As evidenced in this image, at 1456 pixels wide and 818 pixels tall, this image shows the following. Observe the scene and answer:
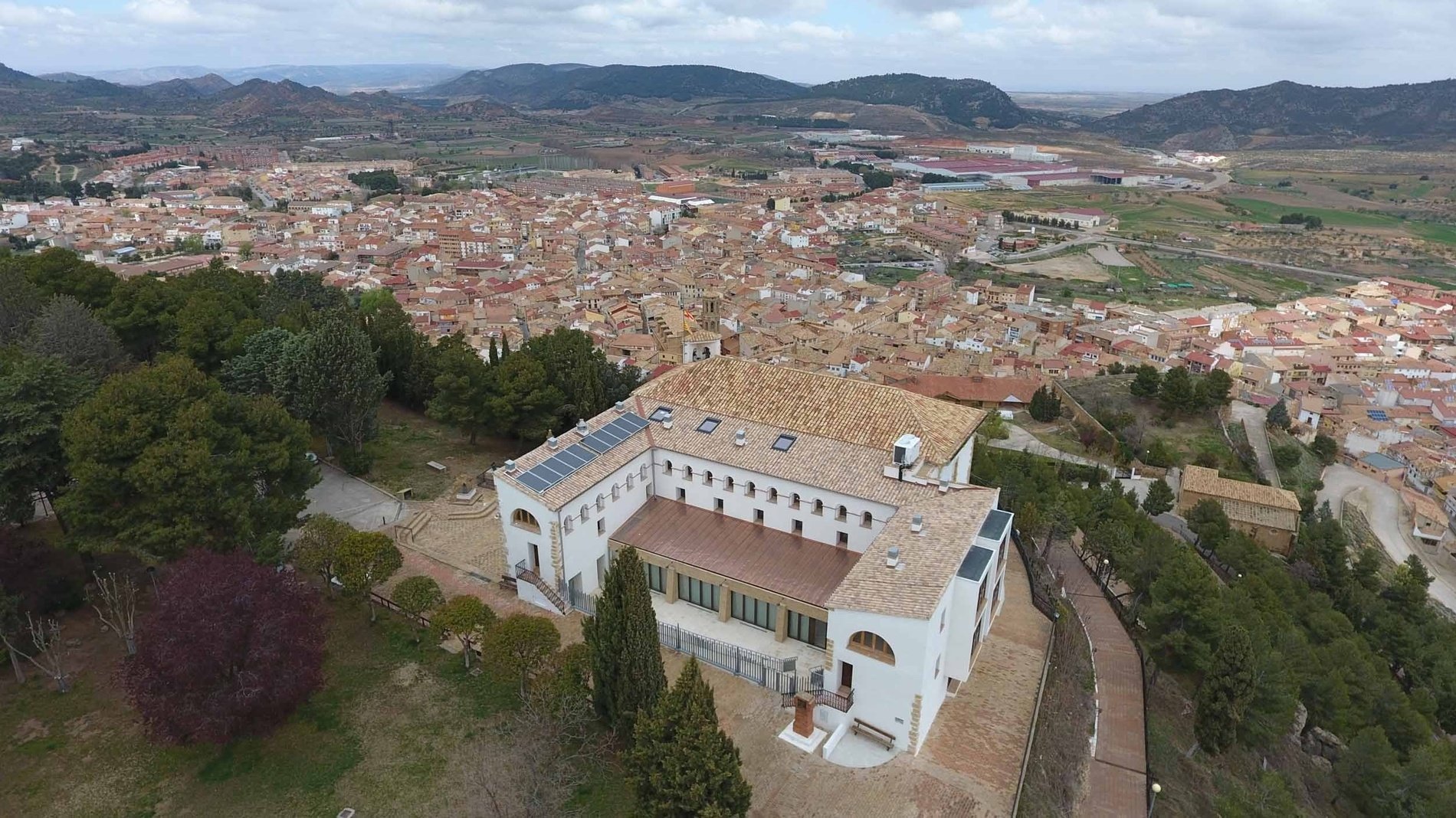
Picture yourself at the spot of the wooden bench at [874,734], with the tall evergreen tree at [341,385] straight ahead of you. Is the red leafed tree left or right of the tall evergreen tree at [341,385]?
left

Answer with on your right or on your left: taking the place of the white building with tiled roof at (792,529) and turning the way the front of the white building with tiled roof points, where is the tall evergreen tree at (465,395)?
on your right

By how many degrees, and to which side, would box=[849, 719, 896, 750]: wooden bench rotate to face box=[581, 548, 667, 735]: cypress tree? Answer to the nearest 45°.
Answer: approximately 45° to its right

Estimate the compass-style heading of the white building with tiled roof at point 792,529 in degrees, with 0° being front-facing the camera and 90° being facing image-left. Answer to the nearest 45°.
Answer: approximately 45°

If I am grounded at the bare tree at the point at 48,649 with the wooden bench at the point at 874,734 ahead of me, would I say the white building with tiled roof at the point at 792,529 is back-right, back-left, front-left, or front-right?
front-left

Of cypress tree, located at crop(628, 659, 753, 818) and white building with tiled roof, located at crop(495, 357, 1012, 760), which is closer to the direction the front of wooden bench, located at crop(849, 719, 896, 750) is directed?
the cypress tree

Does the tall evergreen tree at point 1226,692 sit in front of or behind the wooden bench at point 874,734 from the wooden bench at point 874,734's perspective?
behind

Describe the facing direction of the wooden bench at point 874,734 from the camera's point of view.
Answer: facing the viewer and to the left of the viewer

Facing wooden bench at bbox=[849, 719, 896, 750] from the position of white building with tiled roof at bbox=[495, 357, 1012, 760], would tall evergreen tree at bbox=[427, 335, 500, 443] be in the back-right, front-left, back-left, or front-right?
back-right

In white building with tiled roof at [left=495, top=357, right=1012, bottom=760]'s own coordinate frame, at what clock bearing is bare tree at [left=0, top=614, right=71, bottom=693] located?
The bare tree is roughly at 1 o'clock from the white building with tiled roof.

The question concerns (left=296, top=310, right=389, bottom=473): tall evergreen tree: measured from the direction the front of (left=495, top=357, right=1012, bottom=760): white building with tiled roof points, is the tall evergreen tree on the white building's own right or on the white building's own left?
on the white building's own right

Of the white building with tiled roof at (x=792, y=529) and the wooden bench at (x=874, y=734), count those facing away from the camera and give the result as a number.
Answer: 0

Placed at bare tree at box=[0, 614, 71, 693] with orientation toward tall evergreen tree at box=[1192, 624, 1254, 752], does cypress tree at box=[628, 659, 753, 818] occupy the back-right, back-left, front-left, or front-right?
front-right

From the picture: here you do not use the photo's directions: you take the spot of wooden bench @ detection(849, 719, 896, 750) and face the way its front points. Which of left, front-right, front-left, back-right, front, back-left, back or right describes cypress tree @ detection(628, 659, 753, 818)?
front

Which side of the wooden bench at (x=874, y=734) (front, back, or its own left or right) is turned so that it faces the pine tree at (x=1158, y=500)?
back
